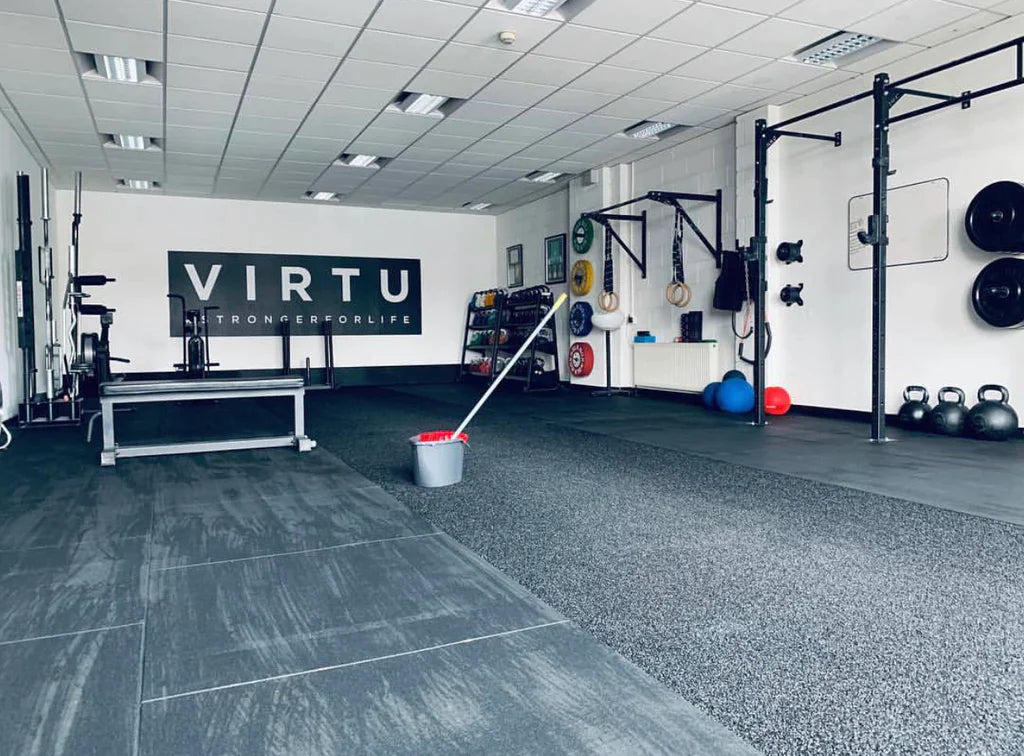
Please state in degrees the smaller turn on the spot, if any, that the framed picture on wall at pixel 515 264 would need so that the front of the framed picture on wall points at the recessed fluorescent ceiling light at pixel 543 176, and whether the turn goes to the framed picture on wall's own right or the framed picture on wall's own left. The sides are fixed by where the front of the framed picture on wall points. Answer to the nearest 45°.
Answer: approximately 45° to the framed picture on wall's own left

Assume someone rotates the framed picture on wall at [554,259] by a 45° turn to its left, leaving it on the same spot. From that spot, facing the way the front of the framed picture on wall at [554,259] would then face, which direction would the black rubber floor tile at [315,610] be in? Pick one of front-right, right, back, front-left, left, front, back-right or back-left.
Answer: front

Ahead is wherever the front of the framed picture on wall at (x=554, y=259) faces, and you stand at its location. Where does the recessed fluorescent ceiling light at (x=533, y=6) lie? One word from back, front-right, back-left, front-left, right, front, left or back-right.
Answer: front-left

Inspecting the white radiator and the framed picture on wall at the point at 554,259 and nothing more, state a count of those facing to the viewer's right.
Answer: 0

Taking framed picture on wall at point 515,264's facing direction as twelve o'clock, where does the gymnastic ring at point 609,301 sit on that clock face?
The gymnastic ring is roughly at 10 o'clock from the framed picture on wall.

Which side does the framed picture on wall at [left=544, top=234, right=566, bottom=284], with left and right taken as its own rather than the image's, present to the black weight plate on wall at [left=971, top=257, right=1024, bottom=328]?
left

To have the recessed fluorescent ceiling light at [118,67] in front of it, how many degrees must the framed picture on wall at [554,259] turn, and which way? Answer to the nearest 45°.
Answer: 0° — it already faces it

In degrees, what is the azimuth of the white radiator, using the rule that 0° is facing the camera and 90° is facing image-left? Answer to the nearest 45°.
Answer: approximately 45°

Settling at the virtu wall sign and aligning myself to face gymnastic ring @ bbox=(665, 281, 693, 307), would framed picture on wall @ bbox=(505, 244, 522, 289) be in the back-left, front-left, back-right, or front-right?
front-left

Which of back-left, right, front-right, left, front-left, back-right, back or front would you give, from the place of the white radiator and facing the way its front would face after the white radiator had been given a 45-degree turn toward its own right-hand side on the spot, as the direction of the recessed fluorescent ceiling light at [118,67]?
front-left

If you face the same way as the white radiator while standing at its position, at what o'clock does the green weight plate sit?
The green weight plate is roughly at 3 o'clock from the white radiator.

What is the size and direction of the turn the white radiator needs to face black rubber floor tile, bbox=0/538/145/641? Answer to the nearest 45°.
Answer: approximately 45° to its left

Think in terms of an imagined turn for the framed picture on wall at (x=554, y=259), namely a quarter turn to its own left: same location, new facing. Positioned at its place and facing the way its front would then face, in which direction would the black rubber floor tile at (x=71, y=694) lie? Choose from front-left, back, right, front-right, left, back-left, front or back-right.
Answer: front-right

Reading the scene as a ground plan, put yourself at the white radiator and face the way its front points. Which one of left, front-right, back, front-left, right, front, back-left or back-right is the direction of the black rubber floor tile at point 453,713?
front-left

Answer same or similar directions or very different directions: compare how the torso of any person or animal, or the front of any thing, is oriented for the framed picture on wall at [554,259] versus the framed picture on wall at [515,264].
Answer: same or similar directions

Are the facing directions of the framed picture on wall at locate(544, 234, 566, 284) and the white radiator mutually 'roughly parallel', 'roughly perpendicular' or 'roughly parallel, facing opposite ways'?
roughly parallel

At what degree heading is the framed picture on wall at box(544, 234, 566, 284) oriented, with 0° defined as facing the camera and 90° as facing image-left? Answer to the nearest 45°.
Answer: approximately 45°
